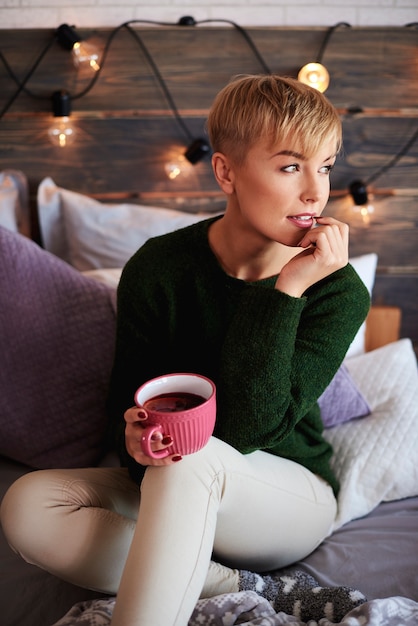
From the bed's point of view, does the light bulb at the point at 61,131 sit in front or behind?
behind

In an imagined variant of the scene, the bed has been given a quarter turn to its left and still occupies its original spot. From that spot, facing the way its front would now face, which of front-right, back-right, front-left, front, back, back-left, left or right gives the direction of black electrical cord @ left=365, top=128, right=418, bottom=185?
front-left

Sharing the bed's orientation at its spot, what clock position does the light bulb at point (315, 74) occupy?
The light bulb is roughly at 7 o'clock from the bed.

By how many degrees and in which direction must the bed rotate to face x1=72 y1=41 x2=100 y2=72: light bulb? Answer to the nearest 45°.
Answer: approximately 180°

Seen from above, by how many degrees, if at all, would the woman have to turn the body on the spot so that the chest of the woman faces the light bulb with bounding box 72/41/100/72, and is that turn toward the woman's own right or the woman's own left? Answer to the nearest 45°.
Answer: approximately 180°

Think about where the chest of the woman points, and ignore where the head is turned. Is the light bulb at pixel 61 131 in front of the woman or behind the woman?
behind

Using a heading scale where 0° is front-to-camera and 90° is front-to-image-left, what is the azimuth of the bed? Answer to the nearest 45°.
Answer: approximately 0°

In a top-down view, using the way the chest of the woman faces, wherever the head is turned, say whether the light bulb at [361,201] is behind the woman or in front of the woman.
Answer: behind

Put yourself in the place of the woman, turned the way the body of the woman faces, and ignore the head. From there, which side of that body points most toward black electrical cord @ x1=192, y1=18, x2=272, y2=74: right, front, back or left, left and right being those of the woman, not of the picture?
back
